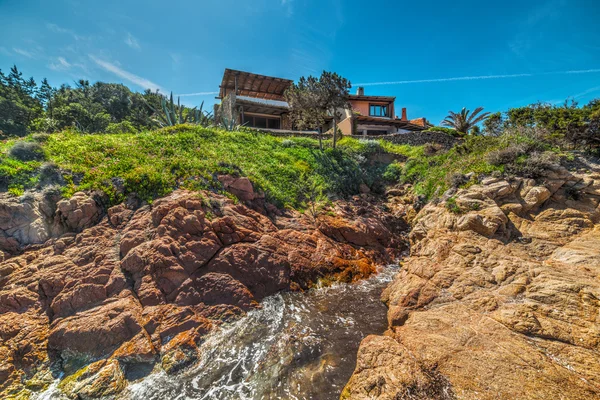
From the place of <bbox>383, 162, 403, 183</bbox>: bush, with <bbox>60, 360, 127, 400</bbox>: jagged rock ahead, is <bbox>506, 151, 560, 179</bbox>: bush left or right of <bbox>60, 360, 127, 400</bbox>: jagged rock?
left

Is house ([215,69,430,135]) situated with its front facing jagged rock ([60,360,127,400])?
yes

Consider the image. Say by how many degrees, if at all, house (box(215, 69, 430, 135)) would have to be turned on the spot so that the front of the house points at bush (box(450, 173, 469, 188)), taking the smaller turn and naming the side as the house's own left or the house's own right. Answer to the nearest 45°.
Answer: approximately 45° to the house's own left

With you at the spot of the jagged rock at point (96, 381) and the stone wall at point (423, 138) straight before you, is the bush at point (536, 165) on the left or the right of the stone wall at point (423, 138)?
right

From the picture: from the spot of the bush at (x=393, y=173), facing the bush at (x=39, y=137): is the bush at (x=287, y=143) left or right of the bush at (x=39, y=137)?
right

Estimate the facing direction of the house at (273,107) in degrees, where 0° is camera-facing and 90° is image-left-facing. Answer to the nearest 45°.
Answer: approximately 0°
